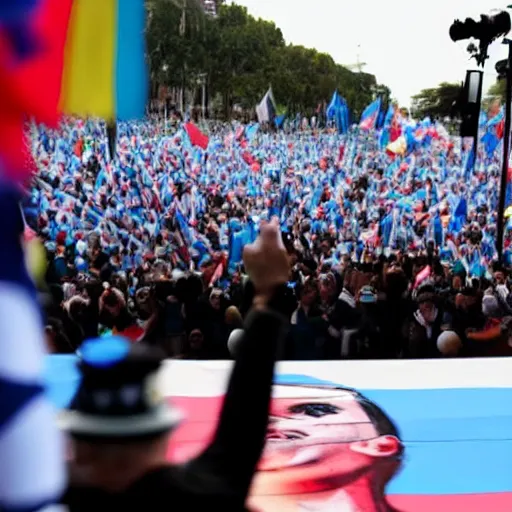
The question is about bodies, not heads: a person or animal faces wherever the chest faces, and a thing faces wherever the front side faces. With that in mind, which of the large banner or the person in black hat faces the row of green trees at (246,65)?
the person in black hat

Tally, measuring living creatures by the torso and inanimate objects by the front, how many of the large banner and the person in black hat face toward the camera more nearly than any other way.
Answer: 1

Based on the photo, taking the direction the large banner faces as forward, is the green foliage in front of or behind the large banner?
behind

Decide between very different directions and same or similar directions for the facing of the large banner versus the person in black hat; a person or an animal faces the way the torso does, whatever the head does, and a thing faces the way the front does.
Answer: very different directions

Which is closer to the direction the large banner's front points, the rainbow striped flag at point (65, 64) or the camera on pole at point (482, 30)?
the rainbow striped flag

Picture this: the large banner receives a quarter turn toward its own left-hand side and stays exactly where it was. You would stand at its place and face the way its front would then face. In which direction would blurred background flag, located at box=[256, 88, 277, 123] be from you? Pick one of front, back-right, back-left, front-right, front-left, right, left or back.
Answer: left

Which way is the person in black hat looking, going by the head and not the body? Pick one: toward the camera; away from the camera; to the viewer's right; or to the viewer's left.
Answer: away from the camera

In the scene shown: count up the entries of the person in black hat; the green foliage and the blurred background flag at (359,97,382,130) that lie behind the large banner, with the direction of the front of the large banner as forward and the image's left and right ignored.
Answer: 2

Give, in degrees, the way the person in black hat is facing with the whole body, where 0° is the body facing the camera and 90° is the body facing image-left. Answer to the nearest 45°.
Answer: approximately 180°

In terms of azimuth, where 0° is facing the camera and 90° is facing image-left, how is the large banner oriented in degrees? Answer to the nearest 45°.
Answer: approximately 0°

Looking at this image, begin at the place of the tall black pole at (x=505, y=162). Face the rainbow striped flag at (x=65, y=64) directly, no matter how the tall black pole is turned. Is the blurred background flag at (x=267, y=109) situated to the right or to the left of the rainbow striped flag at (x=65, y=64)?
right

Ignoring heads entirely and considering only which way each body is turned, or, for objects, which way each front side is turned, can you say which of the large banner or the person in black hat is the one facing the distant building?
the person in black hat
